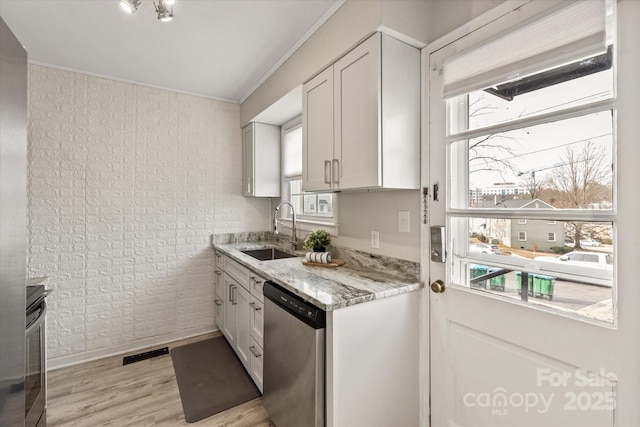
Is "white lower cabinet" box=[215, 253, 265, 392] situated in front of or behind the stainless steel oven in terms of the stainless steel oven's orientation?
in front

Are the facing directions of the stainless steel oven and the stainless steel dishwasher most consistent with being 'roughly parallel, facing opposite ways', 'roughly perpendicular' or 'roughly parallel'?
roughly parallel, facing opposite ways

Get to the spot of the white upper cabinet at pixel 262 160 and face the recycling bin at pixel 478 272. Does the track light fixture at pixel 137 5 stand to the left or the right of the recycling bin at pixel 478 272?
right

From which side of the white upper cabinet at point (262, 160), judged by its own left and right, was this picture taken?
left

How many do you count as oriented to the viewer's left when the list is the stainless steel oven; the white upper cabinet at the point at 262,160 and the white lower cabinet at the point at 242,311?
2

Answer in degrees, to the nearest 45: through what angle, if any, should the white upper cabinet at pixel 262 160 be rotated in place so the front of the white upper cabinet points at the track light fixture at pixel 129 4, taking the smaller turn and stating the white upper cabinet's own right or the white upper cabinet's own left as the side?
approximately 90° to the white upper cabinet's own left

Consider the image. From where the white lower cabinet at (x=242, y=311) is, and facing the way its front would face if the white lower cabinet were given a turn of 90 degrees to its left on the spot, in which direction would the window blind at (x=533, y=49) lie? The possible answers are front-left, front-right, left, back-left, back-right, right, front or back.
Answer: front-left

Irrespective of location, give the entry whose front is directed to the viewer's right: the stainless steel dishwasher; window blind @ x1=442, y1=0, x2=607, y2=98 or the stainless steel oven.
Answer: the stainless steel oven

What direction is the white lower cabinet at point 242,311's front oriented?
to the viewer's left

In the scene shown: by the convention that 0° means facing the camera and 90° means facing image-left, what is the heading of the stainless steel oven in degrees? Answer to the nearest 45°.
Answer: approximately 270°

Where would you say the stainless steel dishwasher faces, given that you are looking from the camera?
facing the viewer and to the left of the viewer
